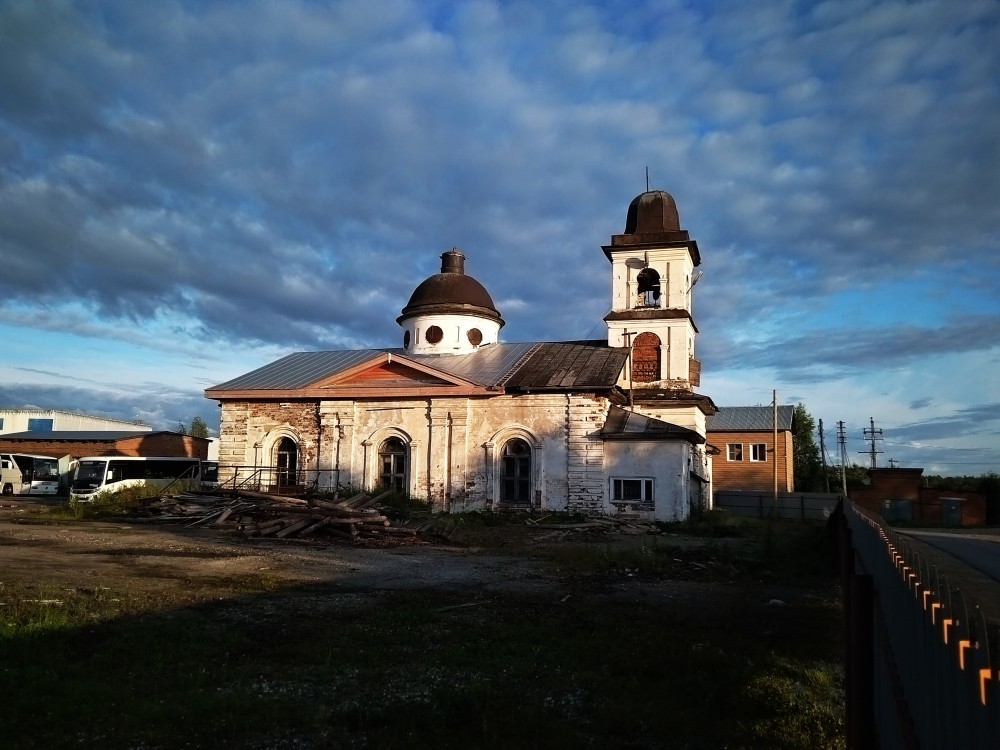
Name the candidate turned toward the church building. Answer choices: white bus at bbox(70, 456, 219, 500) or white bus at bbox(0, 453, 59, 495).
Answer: white bus at bbox(0, 453, 59, 495)

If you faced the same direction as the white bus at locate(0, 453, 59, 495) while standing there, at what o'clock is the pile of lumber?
The pile of lumber is roughly at 1 o'clock from the white bus.

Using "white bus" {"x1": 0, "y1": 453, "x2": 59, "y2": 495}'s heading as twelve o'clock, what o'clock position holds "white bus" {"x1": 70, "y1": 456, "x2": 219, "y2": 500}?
"white bus" {"x1": 70, "y1": 456, "x2": 219, "y2": 500} is roughly at 1 o'clock from "white bus" {"x1": 0, "y1": 453, "x2": 59, "y2": 495}.

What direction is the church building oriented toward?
to the viewer's right

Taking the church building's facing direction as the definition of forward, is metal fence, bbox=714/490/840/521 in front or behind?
in front

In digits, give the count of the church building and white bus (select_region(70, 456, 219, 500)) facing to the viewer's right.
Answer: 1

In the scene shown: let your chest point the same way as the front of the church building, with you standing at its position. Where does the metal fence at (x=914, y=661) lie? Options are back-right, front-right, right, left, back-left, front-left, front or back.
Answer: right

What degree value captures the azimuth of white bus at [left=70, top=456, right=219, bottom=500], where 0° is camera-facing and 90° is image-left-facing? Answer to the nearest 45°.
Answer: approximately 45°

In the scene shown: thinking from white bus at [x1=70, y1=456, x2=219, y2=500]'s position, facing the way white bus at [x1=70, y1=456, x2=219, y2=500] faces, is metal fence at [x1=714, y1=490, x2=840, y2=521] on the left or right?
on its left

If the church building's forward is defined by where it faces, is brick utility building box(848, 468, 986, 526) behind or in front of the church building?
in front

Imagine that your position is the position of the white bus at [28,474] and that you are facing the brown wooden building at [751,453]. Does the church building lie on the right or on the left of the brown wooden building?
right

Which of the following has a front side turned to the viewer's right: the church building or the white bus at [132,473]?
the church building
